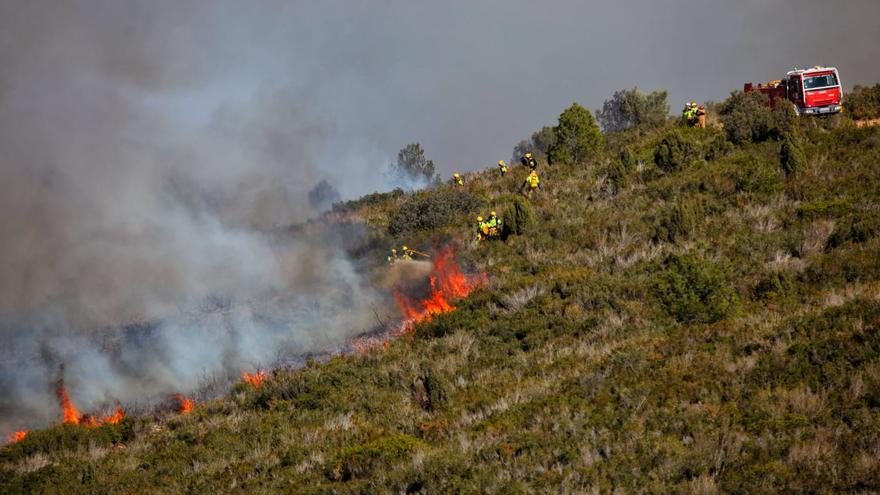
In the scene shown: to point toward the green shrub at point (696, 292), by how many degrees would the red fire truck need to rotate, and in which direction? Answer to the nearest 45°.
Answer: approximately 45° to its right

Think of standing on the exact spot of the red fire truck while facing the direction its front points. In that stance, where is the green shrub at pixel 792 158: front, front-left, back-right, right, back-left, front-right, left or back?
front-right

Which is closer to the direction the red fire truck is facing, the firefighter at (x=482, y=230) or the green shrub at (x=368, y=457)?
the green shrub

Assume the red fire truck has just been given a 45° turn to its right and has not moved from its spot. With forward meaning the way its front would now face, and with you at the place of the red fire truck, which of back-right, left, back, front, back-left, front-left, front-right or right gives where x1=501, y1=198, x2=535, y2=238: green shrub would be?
front-right

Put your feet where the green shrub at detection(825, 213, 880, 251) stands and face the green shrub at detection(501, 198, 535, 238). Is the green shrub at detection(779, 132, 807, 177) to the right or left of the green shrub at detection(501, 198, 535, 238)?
right

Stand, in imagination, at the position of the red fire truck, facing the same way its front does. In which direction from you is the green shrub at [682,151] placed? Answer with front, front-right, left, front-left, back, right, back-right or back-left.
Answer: right

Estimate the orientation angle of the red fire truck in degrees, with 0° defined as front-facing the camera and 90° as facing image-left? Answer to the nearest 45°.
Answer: approximately 315°

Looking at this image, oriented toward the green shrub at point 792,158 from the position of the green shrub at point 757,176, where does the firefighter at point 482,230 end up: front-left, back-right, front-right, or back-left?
back-left

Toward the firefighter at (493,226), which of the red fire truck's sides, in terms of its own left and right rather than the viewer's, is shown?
right

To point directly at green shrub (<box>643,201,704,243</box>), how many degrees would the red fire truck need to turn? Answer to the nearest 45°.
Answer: approximately 45° to its right

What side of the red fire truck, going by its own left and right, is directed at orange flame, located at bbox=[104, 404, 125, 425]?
right

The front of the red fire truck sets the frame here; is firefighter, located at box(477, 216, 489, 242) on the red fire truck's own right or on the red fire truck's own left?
on the red fire truck's own right
